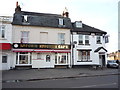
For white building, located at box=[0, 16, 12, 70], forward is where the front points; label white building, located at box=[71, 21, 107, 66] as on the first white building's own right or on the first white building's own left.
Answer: on the first white building's own left

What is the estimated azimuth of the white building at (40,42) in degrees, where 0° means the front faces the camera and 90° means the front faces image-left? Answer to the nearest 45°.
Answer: approximately 0°

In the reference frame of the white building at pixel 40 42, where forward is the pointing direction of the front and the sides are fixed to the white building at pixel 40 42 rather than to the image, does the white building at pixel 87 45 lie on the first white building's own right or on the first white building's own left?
on the first white building's own left

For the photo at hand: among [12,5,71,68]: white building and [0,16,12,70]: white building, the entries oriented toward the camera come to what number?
2
